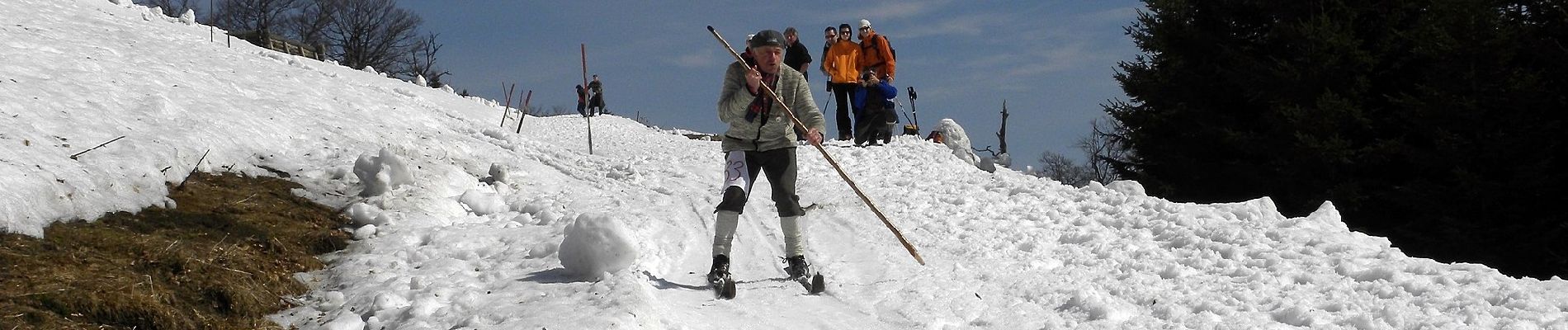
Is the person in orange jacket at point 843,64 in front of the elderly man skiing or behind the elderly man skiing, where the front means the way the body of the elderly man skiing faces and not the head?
behind

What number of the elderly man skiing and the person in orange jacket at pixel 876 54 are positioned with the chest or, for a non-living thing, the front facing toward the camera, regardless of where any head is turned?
2

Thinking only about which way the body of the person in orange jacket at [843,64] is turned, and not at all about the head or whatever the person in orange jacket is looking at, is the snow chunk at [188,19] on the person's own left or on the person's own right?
on the person's own right

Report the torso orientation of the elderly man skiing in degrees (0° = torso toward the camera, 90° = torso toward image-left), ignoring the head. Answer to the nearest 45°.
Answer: approximately 0°

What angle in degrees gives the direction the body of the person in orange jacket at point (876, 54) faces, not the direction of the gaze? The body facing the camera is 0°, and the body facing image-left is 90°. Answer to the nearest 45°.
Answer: approximately 0°

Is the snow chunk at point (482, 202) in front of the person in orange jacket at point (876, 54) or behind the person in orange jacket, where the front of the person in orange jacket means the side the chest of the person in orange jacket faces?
in front
